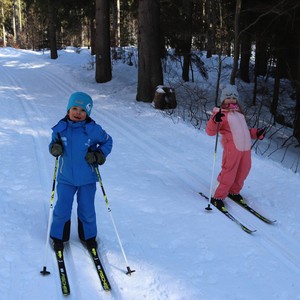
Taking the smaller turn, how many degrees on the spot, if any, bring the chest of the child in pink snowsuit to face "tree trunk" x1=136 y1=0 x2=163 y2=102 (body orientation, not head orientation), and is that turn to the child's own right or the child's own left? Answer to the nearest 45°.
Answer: approximately 135° to the child's own left

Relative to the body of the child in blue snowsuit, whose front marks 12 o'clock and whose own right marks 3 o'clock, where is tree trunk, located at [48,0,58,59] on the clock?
The tree trunk is roughly at 6 o'clock from the child in blue snowsuit.

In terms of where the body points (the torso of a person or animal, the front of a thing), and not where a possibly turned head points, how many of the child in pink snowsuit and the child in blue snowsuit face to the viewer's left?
0

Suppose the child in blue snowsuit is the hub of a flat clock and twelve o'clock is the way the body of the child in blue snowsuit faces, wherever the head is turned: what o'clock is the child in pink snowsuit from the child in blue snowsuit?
The child in pink snowsuit is roughly at 8 o'clock from the child in blue snowsuit.

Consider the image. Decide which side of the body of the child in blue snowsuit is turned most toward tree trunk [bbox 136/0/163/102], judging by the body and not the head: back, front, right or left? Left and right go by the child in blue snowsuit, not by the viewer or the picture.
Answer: back

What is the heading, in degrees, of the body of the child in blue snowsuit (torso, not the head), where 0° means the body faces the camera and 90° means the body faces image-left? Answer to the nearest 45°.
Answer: approximately 0°

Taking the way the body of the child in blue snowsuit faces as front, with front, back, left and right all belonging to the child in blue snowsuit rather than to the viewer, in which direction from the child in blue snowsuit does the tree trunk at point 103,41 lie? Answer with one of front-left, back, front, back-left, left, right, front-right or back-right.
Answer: back

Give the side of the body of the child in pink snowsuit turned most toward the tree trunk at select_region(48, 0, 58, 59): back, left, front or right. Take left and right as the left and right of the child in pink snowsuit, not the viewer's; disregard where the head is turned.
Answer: back

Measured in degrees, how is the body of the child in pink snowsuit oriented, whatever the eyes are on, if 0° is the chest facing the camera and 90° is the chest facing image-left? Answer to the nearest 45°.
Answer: approximately 315°
